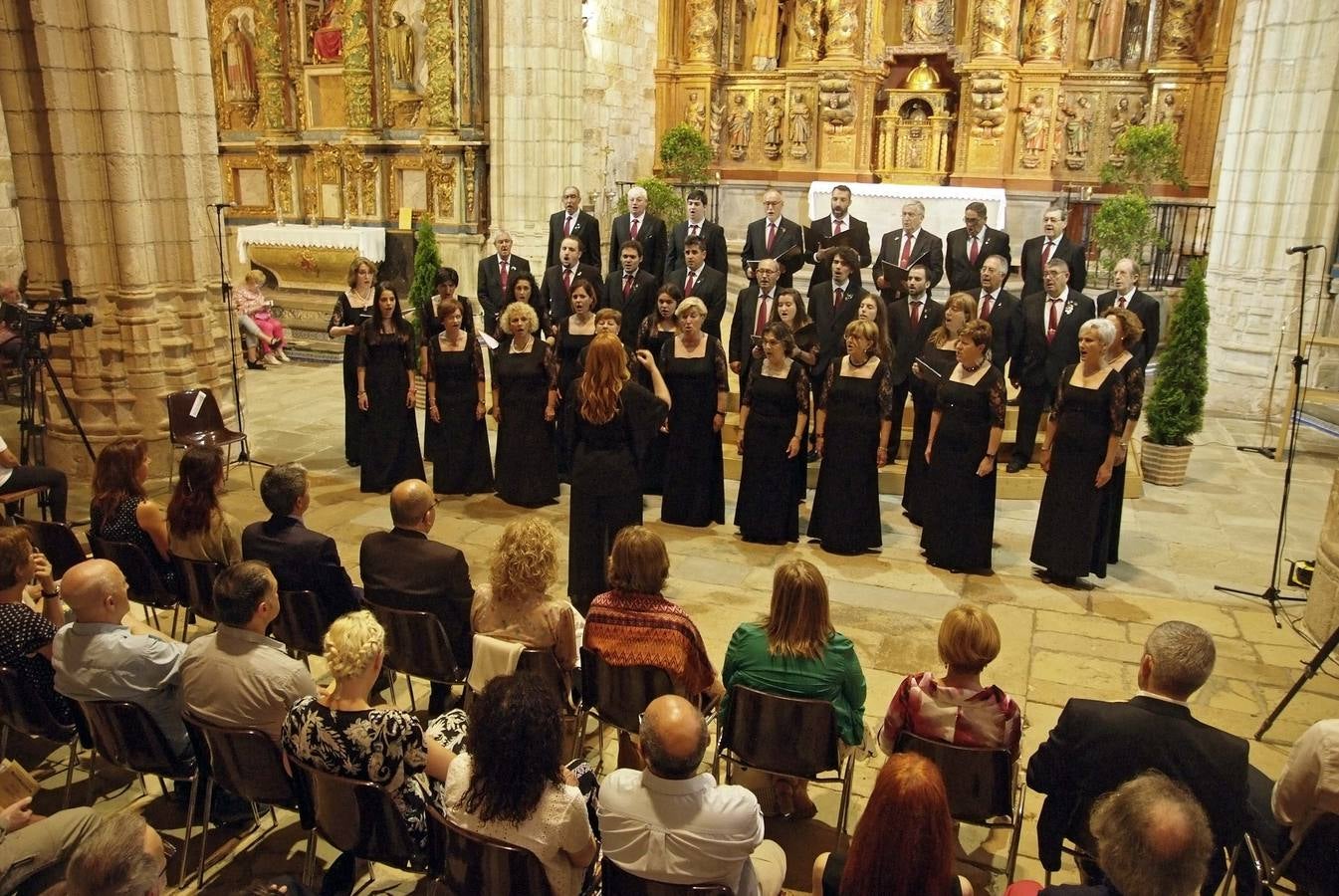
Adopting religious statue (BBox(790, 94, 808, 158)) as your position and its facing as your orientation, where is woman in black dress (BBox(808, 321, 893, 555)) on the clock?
The woman in black dress is roughly at 12 o'clock from the religious statue.

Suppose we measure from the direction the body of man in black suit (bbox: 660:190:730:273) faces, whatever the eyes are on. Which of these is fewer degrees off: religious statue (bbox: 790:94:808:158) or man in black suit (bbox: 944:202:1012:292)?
the man in black suit

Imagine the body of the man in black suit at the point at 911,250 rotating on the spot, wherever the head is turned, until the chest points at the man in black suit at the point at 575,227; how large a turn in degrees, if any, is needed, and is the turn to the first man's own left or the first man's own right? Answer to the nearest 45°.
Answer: approximately 45° to the first man's own right

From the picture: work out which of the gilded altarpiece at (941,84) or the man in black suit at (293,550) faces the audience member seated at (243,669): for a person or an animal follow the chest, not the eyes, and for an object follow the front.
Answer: the gilded altarpiece

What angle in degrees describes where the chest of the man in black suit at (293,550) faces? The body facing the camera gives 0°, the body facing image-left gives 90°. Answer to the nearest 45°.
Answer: approximately 225°

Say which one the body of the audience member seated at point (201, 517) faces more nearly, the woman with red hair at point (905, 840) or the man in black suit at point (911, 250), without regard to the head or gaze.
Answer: the man in black suit

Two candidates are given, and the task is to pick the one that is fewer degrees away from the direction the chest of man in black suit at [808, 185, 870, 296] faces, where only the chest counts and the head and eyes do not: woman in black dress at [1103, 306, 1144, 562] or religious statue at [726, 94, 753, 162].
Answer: the woman in black dress

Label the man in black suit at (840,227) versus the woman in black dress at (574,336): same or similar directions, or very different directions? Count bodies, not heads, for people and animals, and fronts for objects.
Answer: same or similar directions

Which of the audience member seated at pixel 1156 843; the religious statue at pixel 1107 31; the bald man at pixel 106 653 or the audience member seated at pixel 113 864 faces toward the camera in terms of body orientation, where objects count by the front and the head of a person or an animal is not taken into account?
the religious statue

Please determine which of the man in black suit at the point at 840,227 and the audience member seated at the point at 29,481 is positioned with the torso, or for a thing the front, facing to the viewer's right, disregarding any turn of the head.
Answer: the audience member seated

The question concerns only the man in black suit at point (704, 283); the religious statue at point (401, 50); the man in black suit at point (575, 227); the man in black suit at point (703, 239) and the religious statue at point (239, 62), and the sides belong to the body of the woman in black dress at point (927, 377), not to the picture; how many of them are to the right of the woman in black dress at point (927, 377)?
5

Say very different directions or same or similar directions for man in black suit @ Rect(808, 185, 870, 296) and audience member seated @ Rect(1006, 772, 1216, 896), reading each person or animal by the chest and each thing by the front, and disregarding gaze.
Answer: very different directions

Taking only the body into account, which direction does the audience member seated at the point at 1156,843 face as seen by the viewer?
away from the camera

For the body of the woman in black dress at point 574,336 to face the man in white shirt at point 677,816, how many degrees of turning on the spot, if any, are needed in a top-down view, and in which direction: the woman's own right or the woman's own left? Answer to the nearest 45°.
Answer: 0° — they already face them

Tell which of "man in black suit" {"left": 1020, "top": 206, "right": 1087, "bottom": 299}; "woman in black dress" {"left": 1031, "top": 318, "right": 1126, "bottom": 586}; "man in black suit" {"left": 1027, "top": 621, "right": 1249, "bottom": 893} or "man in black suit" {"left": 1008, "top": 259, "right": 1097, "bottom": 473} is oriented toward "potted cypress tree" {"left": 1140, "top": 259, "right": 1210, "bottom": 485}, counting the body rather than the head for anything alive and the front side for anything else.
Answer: "man in black suit" {"left": 1027, "top": 621, "right": 1249, "bottom": 893}

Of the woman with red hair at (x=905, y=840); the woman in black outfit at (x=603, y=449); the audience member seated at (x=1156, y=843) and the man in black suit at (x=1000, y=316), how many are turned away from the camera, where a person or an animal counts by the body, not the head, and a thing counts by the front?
3

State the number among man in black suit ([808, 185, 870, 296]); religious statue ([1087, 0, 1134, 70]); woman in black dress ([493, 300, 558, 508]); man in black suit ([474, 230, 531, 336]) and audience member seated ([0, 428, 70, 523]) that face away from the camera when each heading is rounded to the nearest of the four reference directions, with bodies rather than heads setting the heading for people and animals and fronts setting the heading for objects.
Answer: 0

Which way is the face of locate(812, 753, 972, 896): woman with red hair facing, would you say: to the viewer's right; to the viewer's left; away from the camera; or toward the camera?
away from the camera

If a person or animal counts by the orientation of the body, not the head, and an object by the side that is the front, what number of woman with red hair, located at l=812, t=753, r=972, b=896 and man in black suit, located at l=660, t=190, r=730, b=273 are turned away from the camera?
1

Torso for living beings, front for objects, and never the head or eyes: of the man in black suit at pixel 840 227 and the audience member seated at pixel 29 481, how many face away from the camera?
0

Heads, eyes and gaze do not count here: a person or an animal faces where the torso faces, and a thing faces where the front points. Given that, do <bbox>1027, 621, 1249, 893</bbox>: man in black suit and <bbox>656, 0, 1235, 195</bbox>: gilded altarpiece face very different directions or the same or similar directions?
very different directions

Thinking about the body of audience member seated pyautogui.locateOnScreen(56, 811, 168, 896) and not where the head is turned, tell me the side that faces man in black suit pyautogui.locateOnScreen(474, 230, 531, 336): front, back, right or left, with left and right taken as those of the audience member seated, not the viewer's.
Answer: front
